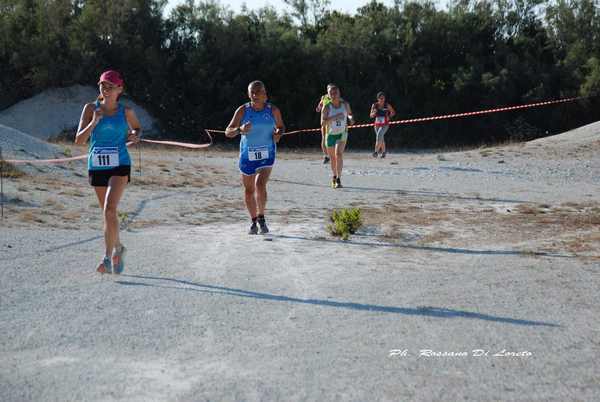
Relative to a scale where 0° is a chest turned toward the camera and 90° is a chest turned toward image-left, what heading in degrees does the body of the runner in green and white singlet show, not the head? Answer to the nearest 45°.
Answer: approximately 0°

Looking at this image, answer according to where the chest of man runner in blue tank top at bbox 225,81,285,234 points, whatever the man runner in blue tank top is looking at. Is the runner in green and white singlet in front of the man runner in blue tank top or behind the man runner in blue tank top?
behind

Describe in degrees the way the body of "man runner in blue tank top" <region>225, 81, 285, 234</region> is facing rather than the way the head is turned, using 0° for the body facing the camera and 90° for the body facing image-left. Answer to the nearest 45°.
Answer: approximately 0°

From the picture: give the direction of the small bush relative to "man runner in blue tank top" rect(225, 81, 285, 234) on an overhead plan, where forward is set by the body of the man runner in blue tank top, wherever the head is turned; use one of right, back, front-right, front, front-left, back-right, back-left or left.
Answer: left

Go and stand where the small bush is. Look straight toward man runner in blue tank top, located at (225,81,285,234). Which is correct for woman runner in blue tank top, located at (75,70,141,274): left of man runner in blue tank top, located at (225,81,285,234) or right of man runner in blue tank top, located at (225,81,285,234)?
left

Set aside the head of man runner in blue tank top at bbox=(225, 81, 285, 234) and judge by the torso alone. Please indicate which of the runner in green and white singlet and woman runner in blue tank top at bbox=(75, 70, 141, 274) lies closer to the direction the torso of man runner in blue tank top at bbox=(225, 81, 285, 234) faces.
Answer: the woman runner in blue tank top

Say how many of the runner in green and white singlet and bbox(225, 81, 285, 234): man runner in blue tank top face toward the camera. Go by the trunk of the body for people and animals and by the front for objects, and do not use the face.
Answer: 2

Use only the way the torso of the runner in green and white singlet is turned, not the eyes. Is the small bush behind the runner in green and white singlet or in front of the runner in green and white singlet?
in front

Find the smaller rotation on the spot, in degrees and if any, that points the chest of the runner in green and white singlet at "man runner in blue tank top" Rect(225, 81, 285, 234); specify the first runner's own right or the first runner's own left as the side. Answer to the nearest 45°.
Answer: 0° — they already face them
